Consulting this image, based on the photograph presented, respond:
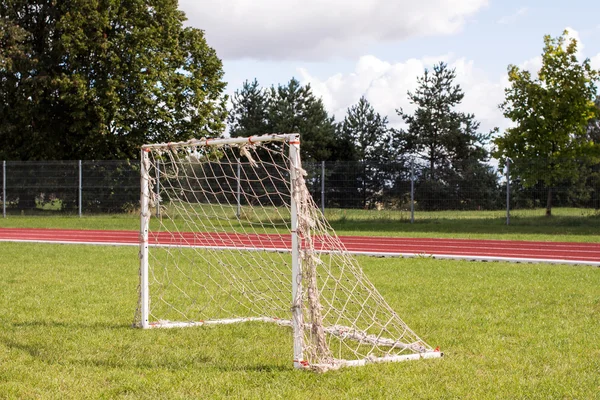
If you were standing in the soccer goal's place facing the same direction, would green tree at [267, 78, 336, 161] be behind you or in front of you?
behind

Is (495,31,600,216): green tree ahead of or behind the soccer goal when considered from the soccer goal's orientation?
behind

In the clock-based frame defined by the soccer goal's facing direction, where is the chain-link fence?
The chain-link fence is roughly at 5 o'clock from the soccer goal.

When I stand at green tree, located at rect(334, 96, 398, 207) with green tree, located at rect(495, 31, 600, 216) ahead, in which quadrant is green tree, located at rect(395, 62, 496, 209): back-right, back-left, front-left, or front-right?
front-left

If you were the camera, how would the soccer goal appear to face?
facing the viewer and to the left of the viewer

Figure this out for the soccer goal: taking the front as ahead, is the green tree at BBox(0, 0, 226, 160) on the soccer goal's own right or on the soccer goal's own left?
on the soccer goal's own right

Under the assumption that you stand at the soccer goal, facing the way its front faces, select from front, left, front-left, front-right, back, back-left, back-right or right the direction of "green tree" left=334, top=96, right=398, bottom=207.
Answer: back-right
